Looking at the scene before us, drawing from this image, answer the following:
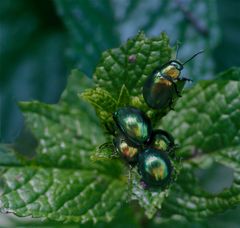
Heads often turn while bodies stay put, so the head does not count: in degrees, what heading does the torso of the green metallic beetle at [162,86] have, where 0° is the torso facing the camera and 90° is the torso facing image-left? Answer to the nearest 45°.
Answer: approximately 225°
